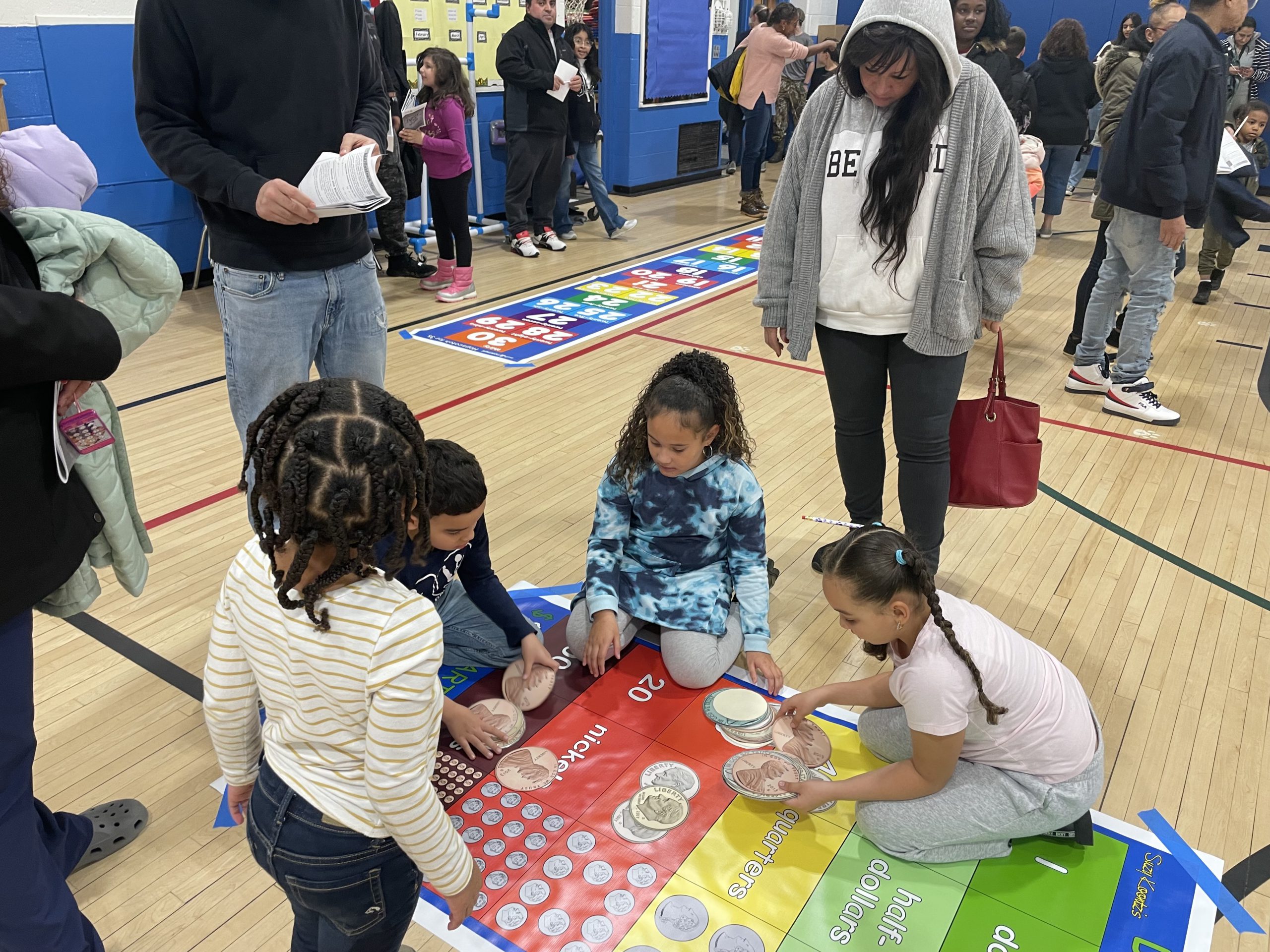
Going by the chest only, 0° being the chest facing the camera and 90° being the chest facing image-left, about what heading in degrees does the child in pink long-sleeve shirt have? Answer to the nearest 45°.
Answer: approximately 90°

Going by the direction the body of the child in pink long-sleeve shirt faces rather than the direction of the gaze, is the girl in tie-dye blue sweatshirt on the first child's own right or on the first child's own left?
on the first child's own left

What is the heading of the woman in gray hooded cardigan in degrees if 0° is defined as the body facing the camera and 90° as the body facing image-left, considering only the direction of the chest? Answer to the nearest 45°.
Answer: approximately 0°

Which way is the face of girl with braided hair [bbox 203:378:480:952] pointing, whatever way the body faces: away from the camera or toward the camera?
away from the camera

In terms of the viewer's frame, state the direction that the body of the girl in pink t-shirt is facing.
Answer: to the viewer's left

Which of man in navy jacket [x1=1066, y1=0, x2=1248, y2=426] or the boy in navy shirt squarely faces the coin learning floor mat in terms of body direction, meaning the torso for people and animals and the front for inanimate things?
the boy in navy shirt

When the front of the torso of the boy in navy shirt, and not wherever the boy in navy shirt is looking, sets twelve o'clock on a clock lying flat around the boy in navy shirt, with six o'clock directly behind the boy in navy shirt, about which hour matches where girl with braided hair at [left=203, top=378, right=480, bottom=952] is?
The girl with braided hair is roughly at 2 o'clock from the boy in navy shirt.
